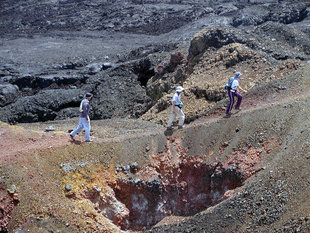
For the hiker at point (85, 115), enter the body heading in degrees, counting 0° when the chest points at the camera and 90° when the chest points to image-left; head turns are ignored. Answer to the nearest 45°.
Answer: approximately 270°

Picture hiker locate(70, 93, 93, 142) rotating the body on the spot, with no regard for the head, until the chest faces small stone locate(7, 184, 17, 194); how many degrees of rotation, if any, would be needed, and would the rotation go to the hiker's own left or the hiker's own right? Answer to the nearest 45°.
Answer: approximately 135° to the hiker's own right

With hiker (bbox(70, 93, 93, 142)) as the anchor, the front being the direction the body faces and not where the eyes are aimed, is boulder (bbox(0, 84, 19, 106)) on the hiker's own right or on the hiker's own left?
on the hiker's own left

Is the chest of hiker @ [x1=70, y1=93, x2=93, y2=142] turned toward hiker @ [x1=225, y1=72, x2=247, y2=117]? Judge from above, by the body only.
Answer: yes

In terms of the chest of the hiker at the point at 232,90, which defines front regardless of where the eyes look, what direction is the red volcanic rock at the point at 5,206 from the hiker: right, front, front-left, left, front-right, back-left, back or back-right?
back-right

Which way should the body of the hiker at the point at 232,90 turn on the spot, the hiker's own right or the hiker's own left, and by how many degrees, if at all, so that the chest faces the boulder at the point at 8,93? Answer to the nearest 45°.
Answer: approximately 135° to the hiker's own left

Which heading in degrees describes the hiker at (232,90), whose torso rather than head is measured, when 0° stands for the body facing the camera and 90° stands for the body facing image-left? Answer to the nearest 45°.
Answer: approximately 270°
